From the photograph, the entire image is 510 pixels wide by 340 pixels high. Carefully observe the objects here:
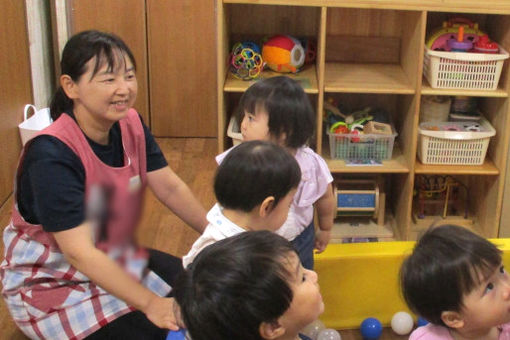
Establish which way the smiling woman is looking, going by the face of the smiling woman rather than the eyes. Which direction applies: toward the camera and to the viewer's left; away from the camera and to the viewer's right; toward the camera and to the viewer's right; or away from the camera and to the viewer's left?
toward the camera and to the viewer's right

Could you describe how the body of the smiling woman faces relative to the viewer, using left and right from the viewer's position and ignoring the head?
facing the viewer and to the right of the viewer

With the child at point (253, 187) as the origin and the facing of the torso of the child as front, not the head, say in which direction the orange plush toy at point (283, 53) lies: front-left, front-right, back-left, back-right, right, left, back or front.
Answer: front-left

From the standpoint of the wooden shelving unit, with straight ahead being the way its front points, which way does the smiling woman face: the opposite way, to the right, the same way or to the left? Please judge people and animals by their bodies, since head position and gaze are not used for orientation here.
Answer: to the left

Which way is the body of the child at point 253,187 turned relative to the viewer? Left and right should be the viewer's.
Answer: facing away from the viewer and to the right of the viewer

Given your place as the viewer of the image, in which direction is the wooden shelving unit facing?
facing the viewer

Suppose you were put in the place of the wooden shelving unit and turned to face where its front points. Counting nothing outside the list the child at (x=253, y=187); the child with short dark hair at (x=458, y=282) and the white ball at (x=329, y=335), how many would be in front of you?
3

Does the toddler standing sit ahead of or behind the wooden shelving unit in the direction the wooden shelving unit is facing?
ahead

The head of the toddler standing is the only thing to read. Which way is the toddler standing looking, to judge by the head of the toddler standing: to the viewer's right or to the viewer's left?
to the viewer's left

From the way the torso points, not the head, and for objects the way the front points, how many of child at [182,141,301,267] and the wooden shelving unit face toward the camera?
1

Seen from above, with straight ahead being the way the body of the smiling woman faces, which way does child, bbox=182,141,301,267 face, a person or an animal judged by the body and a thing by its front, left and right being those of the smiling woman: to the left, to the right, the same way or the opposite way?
to the left

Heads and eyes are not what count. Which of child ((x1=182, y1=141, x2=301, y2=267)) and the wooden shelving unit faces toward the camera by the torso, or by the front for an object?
the wooden shelving unit

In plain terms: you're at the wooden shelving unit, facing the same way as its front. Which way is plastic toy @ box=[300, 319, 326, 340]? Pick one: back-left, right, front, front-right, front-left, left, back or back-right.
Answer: front

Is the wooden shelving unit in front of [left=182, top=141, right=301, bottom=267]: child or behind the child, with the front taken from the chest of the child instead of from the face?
in front
